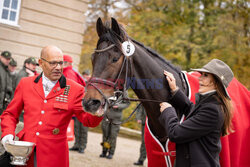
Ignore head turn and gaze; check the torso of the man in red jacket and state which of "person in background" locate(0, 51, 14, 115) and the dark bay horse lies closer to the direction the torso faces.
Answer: the dark bay horse

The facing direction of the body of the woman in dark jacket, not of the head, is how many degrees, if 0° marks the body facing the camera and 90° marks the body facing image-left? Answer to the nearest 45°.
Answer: approximately 90°

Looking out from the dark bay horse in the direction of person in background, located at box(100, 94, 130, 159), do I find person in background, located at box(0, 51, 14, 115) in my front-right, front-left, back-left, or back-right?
front-left

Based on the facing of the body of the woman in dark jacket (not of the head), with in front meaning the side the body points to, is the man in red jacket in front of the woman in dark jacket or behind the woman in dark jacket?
in front

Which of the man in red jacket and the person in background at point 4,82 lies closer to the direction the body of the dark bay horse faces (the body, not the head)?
the man in red jacket

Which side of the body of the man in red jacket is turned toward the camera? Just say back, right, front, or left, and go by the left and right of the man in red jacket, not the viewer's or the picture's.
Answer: front

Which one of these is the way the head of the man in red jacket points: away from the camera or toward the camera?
toward the camera

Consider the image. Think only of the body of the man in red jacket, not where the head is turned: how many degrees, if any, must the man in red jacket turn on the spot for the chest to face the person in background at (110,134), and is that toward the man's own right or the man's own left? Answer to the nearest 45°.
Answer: approximately 180°

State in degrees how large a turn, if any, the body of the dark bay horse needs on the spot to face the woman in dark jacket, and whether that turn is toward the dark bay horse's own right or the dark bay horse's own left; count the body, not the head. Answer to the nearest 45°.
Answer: approximately 90° to the dark bay horse's own left

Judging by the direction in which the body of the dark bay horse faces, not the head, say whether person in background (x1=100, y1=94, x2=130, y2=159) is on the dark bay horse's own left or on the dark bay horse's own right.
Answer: on the dark bay horse's own right

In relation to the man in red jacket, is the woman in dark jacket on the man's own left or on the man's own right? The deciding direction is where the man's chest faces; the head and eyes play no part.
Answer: on the man's own left

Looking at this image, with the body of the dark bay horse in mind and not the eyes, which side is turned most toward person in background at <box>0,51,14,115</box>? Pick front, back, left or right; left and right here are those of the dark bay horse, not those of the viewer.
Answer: right

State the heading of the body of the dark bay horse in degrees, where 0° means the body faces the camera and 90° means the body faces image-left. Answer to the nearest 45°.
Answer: approximately 45°
